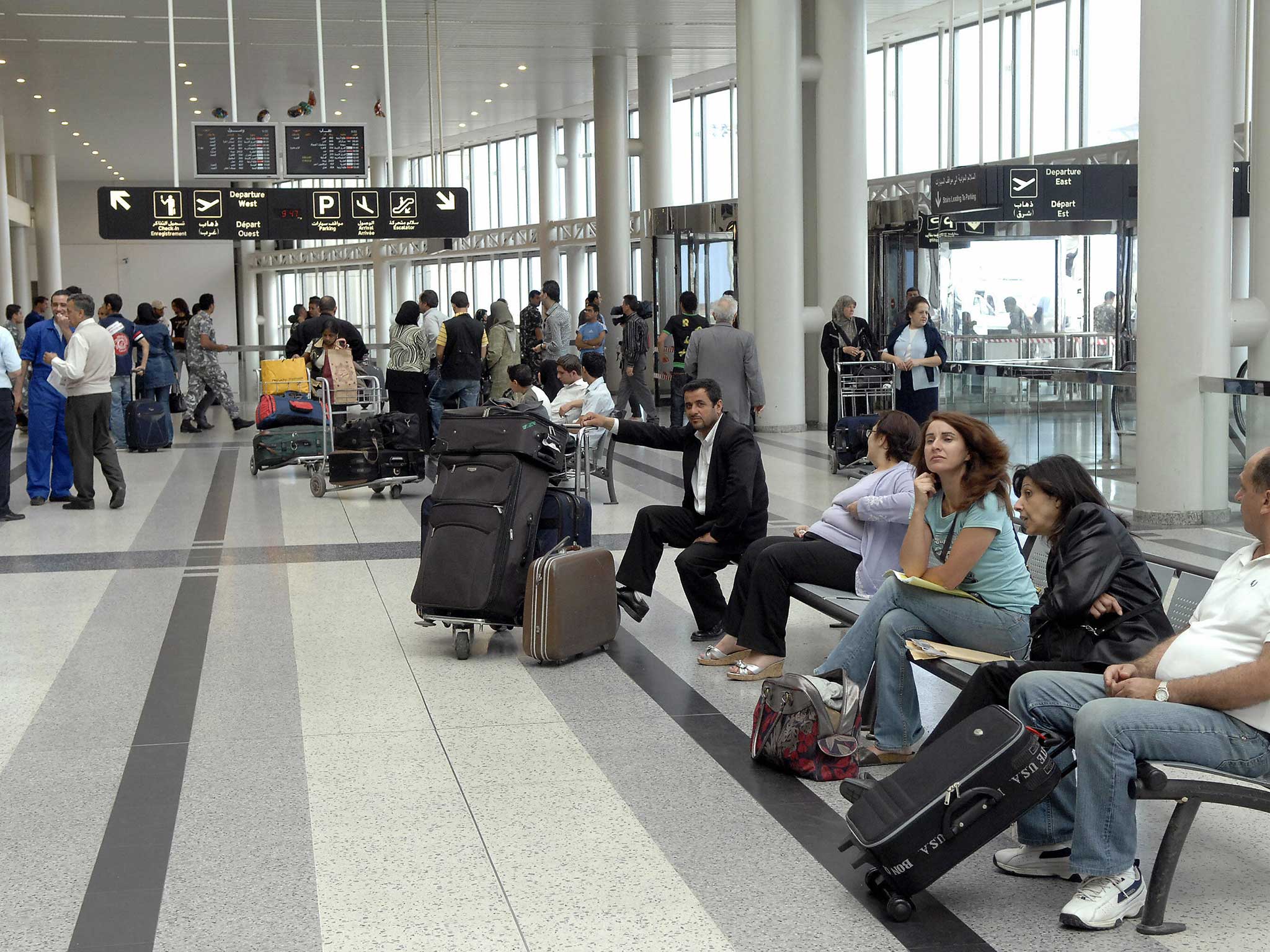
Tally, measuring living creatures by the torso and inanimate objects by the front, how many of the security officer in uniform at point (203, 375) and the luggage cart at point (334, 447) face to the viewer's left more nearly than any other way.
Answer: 0

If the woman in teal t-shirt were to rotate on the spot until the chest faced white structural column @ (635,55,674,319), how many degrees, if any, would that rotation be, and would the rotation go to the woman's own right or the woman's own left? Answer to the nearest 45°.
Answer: approximately 135° to the woman's own right

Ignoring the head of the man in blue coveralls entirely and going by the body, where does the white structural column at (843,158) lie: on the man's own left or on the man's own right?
on the man's own left

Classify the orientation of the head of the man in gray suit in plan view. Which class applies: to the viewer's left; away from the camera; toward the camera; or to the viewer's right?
away from the camera

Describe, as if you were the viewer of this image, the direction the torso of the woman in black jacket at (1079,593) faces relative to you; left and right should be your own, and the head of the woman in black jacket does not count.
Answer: facing to the left of the viewer

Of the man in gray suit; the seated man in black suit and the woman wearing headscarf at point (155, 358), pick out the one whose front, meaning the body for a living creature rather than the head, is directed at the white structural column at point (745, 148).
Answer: the man in gray suit

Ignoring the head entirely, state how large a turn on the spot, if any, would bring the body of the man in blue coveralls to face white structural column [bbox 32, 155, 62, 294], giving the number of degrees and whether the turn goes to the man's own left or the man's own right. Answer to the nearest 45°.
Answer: approximately 135° to the man's own left

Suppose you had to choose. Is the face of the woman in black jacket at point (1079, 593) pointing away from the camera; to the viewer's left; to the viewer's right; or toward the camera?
to the viewer's left

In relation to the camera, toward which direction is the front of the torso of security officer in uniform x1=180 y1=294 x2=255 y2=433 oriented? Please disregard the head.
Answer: to the viewer's right

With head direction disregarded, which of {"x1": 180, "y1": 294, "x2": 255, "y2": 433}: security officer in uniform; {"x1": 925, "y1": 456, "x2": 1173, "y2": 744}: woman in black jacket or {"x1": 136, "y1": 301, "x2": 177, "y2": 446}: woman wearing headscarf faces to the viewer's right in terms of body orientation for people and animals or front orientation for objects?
the security officer in uniform

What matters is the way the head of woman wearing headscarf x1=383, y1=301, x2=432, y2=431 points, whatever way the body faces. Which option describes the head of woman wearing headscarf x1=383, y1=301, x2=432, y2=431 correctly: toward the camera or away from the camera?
away from the camera

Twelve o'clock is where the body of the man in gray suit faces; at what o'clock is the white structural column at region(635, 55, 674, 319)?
The white structural column is roughly at 12 o'clock from the man in gray suit.

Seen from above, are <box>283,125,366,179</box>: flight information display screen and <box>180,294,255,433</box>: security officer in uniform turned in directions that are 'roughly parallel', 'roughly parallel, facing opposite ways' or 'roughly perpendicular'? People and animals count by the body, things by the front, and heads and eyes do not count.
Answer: roughly perpendicular
